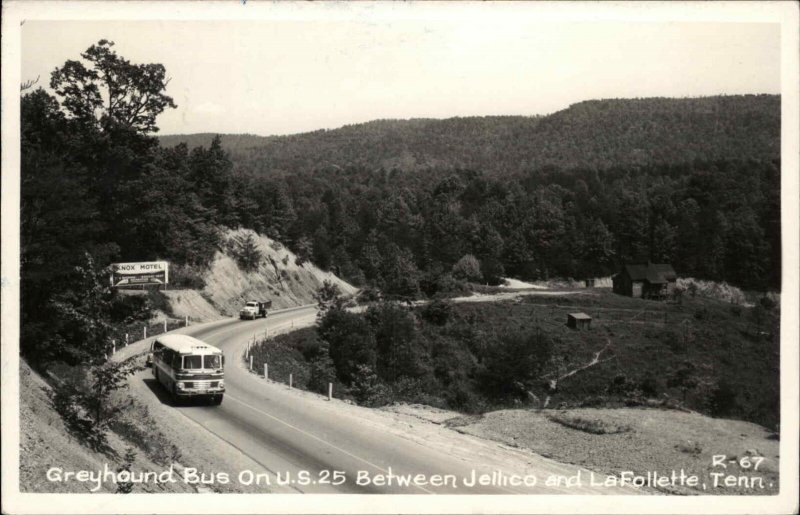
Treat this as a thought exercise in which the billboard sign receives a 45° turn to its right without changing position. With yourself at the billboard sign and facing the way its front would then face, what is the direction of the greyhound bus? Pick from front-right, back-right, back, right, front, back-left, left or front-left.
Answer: front-left

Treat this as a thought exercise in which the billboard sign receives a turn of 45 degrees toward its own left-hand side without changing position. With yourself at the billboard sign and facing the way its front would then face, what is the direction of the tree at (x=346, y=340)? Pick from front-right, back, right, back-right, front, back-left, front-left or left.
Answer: front-left

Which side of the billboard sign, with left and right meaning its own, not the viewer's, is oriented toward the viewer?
front

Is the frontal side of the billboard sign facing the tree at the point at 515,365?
no

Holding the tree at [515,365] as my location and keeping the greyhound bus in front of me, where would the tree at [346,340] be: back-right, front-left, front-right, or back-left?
front-right

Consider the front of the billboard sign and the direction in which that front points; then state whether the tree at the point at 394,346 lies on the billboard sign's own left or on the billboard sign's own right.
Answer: on the billboard sign's own left

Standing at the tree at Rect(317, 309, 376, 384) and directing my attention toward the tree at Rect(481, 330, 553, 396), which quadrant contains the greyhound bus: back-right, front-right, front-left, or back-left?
back-right
